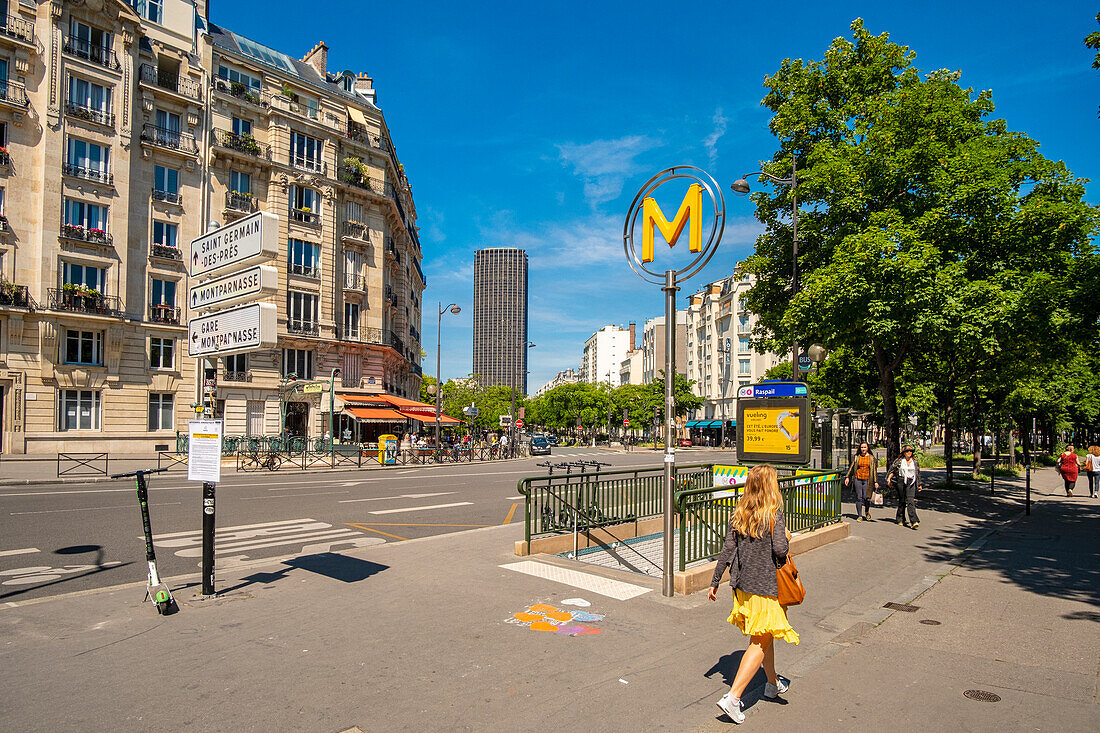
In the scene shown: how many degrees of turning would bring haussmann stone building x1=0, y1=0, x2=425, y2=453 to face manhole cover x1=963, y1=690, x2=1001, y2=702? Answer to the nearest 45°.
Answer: approximately 45° to its right

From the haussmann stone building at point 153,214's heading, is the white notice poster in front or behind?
in front

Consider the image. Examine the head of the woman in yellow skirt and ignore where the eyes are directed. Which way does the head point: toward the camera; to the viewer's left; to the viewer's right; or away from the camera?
away from the camera

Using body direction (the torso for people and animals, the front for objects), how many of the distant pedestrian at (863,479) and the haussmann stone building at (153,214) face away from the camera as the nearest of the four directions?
0

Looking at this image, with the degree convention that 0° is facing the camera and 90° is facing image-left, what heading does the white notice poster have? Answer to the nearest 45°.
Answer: approximately 0°

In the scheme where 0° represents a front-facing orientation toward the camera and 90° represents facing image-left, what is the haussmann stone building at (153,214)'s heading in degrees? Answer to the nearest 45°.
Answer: approximately 315°

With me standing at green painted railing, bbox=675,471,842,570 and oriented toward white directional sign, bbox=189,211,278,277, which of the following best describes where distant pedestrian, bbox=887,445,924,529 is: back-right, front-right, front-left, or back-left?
back-right
